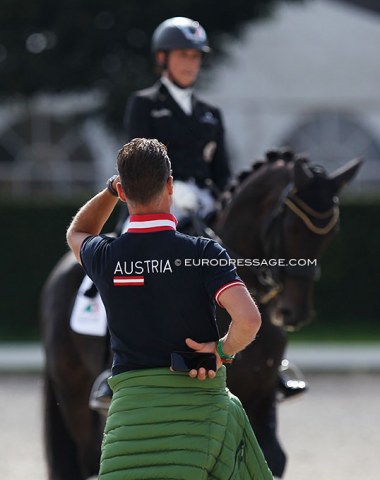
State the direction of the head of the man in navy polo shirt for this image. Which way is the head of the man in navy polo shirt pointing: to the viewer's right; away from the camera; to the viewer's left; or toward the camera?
away from the camera

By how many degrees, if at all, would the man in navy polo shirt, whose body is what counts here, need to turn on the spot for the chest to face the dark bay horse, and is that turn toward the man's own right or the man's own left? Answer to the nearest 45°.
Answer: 0° — they already face it

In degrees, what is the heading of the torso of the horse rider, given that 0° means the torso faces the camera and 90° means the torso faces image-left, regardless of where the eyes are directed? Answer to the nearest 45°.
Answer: approximately 315°

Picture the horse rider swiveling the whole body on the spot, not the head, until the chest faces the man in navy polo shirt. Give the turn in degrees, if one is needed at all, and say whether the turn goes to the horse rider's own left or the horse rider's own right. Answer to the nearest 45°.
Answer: approximately 45° to the horse rider's own right

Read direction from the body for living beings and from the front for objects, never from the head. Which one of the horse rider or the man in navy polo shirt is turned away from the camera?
the man in navy polo shirt

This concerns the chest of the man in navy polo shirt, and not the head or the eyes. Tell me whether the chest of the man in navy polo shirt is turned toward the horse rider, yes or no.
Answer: yes

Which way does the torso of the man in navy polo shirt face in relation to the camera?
away from the camera

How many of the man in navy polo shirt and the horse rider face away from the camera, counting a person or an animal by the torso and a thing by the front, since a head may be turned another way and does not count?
1
